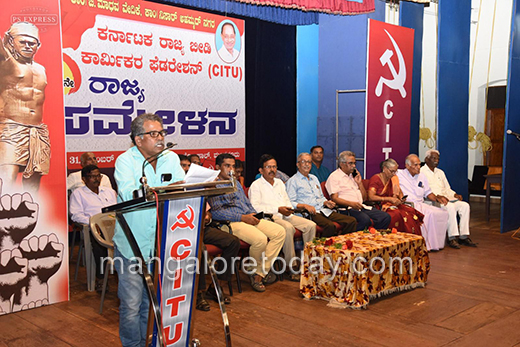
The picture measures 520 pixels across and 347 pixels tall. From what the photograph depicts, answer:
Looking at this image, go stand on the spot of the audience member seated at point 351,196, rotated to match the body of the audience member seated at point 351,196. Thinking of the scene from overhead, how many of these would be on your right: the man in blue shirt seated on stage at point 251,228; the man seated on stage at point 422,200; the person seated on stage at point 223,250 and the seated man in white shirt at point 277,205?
3

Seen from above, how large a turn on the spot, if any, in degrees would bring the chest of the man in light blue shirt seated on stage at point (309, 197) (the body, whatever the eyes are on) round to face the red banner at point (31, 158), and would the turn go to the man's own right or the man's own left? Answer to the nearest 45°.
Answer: approximately 90° to the man's own right

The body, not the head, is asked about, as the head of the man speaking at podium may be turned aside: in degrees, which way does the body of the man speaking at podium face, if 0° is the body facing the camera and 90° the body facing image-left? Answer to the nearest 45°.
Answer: approximately 315°

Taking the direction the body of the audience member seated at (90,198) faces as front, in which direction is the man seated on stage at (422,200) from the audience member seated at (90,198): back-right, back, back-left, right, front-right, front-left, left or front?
front-left

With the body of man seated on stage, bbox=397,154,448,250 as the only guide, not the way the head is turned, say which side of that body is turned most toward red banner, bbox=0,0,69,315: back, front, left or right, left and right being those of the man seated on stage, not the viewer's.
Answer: right

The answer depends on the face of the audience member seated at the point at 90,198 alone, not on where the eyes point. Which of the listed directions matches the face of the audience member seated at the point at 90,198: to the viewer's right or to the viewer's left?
to the viewer's right

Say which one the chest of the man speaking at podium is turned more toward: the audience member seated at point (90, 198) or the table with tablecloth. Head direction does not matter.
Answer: the table with tablecloth

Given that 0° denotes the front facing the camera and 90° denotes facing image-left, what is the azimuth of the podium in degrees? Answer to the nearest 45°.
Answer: approximately 315°

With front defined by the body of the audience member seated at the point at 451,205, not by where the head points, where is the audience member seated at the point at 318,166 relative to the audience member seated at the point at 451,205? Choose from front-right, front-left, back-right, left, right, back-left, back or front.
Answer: back-right

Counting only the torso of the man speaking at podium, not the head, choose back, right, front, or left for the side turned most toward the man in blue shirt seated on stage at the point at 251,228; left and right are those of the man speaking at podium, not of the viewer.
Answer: left

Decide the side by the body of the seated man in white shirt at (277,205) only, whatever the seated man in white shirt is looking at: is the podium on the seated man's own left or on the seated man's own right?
on the seated man's own right
